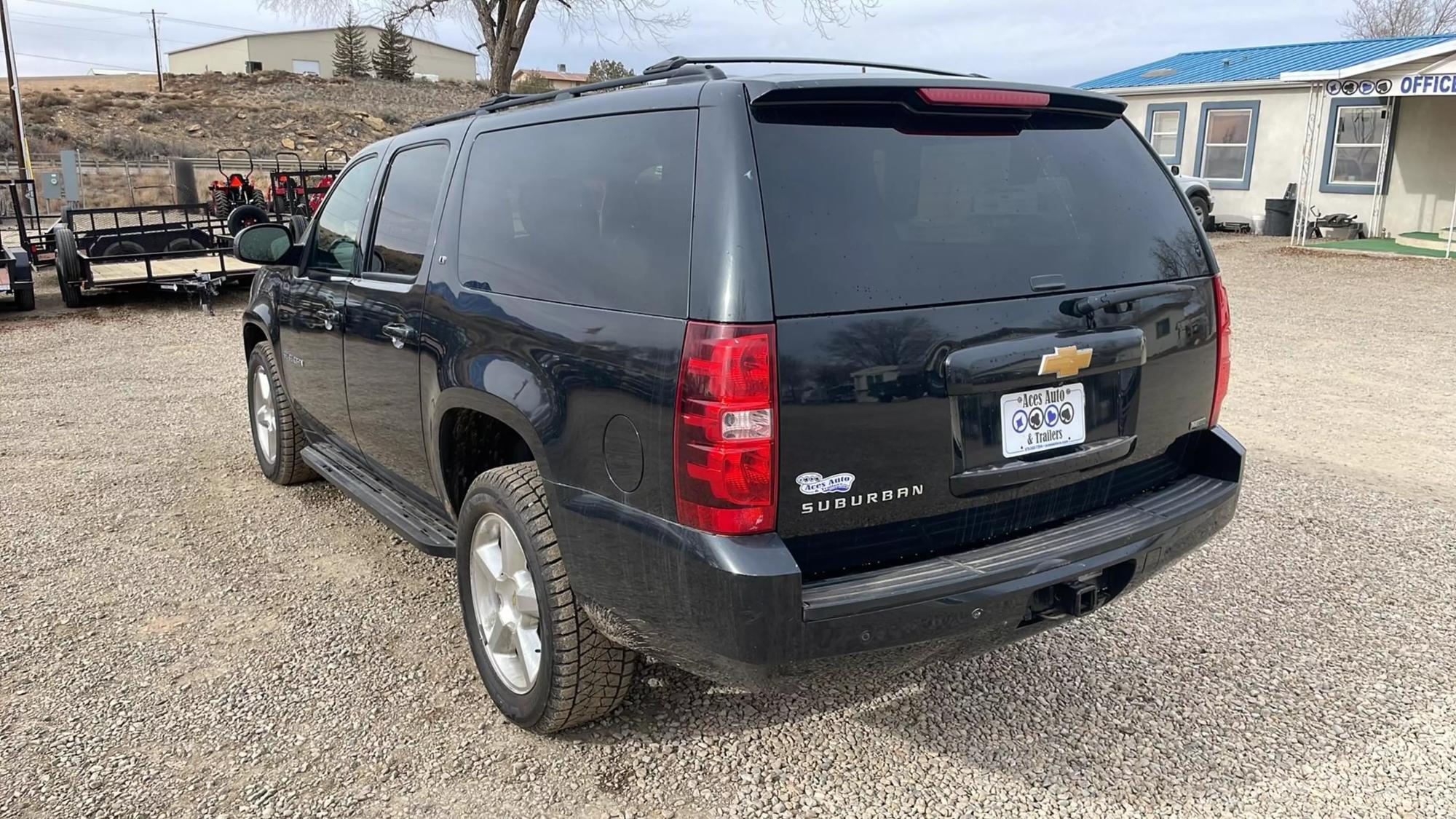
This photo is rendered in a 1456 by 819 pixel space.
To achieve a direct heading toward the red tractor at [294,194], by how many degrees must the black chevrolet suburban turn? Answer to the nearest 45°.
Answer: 0° — it already faces it

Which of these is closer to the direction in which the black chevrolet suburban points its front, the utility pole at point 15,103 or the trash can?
the utility pole

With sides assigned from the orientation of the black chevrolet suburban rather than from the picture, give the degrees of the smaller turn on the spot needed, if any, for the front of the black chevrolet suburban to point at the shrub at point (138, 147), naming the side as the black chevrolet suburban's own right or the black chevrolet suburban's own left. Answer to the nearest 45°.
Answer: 0° — it already faces it

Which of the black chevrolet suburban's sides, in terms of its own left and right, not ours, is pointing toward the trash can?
right

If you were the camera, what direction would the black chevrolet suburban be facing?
facing away from the viewer and to the left of the viewer

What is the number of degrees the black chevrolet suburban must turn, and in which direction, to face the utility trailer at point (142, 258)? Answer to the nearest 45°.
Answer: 0° — it already faces it

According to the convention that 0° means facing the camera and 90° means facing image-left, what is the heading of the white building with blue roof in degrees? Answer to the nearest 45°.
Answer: approximately 45°

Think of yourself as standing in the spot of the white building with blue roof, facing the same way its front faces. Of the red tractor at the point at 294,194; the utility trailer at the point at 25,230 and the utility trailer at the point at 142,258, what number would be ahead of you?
3

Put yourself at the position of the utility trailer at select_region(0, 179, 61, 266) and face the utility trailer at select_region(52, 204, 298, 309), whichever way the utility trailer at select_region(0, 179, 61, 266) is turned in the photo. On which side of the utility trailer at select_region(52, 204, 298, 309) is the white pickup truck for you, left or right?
left

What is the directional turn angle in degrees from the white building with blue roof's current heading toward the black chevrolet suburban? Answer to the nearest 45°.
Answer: approximately 45° to its left
